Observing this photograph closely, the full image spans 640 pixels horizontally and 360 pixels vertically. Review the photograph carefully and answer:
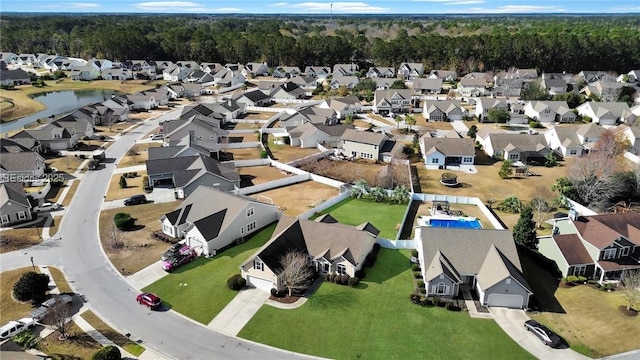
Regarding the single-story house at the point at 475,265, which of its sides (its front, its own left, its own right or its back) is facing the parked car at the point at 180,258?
right

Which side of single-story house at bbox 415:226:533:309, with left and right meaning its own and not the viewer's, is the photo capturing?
front

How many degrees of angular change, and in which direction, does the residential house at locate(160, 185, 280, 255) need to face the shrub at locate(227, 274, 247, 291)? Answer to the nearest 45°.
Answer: approximately 45° to its left

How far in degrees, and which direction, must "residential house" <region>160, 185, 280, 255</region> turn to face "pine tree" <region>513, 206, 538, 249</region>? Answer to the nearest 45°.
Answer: approximately 135° to its left

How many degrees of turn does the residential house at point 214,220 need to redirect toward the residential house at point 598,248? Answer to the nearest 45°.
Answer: approximately 135° to its left

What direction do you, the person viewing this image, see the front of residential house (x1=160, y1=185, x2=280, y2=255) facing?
facing the viewer and to the left of the viewer

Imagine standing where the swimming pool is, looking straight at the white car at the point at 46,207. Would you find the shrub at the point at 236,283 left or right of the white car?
left

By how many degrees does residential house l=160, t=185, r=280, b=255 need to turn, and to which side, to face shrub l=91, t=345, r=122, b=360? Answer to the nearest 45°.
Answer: approximately 45° to its left

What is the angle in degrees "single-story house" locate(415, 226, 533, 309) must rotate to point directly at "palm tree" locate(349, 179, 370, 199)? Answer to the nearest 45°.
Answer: approximately 135° to its right

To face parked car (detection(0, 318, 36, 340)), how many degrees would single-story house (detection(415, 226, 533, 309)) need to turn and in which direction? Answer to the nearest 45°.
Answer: approximately 45° to its right

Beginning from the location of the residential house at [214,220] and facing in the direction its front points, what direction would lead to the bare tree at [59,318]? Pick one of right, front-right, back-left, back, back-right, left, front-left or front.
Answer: front

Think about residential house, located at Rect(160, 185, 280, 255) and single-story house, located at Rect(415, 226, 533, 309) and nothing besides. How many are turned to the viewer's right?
0

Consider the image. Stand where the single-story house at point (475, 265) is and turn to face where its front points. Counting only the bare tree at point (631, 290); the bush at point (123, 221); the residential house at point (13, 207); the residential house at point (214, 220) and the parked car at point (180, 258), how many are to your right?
4

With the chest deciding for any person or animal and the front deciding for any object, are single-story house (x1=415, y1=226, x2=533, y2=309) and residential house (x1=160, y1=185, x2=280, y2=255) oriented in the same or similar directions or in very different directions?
same or similar directions

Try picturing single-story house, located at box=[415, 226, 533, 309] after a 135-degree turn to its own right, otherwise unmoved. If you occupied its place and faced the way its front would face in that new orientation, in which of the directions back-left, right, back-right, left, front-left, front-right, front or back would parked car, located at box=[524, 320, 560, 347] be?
back

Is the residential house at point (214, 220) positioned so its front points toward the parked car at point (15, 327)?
yes

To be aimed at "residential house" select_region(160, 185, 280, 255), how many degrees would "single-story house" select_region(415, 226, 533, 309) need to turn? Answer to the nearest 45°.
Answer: approximately 90° to its right
